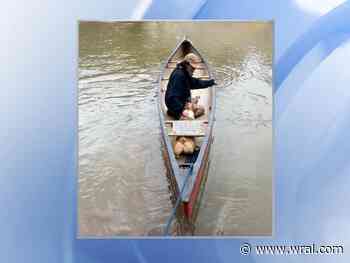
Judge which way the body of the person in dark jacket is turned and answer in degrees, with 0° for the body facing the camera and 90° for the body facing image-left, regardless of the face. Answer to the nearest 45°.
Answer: approximately 270°
